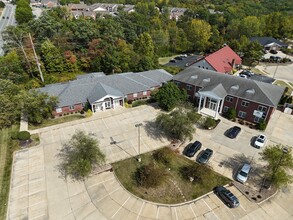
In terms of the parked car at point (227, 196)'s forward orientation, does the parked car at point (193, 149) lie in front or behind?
in front

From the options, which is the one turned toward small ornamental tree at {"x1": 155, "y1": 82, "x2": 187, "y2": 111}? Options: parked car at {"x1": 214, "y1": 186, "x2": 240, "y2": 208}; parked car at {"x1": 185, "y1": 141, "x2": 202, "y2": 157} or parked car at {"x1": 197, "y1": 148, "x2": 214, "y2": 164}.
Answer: parked car at {"x1": 214, "y1": 186, "x2": 240, "y2": 208}

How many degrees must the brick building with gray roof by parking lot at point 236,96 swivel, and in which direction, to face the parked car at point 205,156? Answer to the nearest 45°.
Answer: approximately 45° to its left

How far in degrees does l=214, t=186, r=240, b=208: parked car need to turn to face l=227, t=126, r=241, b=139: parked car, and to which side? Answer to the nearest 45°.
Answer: approximately 45° to its right

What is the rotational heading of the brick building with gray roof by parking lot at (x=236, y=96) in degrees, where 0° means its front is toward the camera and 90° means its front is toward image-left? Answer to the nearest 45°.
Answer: approximately 45°

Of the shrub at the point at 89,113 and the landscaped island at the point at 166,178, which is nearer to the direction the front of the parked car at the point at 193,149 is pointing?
the landscaped island

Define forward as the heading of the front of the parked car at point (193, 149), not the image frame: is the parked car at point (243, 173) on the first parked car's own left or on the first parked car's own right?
on the first parked car's own left

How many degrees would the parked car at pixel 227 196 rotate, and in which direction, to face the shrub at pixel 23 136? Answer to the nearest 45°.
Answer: approximately 45° to its left

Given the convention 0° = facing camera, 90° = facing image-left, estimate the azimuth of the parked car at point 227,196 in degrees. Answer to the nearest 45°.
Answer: approximately 135°

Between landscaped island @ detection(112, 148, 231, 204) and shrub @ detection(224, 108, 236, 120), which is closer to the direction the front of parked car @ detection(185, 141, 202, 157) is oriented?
the landscaped island

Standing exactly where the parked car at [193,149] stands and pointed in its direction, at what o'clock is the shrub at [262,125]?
The shrub is roughly at 6 o'clock from the parked car.
